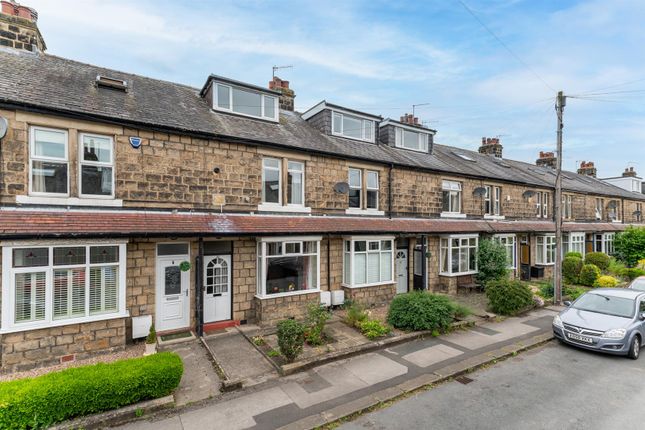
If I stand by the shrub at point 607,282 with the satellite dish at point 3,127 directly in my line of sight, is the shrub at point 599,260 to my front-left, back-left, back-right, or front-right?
back-right

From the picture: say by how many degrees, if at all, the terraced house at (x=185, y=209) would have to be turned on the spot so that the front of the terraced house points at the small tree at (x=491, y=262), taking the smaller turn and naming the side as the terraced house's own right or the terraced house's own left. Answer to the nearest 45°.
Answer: approximately 90° to the terraced house's own left

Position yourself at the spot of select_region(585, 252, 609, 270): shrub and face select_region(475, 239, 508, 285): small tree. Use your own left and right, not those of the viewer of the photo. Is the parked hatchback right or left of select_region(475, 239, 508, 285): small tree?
left

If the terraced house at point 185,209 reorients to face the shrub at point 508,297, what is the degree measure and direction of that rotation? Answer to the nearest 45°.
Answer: approximately 45° to its left

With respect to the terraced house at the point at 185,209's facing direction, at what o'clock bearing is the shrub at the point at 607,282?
The shrub is roughly at 10 o'clock from the terraced house.

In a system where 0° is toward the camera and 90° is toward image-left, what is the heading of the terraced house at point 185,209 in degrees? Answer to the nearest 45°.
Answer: approximately 315°

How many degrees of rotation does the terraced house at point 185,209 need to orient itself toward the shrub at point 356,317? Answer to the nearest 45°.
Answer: approximately 45° to its left

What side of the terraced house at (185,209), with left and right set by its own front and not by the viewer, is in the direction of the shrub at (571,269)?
left
